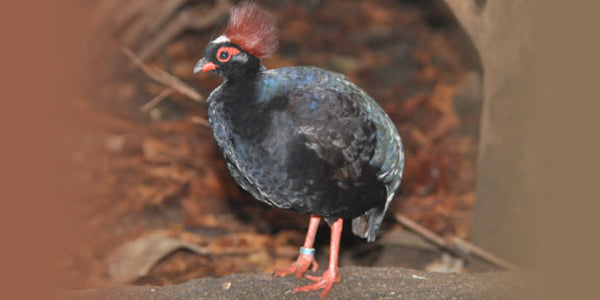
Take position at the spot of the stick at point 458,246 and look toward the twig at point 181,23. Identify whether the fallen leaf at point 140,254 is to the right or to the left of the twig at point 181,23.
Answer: left

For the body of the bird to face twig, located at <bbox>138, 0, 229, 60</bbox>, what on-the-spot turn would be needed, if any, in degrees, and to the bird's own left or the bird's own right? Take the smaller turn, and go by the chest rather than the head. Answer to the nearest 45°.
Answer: approximately 90° to the bird's own right

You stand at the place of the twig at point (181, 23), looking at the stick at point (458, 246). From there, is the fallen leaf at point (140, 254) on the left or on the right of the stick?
right

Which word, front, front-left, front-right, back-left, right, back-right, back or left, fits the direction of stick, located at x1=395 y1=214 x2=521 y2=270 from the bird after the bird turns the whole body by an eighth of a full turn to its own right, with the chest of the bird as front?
right

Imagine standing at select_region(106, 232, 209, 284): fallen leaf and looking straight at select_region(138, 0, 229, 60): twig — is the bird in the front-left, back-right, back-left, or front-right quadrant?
back-right

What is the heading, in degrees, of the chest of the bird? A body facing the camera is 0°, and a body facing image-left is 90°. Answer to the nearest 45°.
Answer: approximately 90°

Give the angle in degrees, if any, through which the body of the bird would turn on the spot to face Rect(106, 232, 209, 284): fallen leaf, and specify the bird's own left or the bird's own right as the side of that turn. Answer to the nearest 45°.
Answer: approximately 45° to the bird's own right
